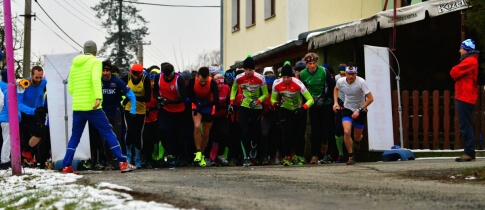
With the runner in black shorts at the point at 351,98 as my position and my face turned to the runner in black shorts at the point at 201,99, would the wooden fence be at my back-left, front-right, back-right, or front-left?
back-right

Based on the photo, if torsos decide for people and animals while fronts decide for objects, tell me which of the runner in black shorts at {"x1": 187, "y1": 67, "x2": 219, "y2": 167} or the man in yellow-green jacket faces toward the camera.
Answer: the runner in black shorts

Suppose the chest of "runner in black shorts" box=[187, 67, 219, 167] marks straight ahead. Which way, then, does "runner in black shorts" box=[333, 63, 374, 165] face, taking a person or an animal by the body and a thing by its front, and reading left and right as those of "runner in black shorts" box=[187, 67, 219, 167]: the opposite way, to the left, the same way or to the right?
the same way

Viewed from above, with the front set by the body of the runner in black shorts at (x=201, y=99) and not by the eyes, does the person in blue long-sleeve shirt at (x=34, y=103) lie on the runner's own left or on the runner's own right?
on the runner's own right

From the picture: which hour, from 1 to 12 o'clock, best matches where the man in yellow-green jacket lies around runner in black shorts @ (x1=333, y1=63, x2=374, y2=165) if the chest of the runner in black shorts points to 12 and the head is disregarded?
The man in yellow-green jacket is roughly at 2 o'clock from the runner in black shorts.

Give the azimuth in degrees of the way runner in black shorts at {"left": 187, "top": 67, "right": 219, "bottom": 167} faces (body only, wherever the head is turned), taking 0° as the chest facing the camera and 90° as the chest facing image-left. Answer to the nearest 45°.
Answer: approximately 0°

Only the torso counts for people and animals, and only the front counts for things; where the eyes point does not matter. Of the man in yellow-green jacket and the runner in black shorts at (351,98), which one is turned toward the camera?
the runner in black shorts

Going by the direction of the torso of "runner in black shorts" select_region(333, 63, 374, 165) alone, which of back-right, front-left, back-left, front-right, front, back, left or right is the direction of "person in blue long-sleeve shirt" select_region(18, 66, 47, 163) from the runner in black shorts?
right

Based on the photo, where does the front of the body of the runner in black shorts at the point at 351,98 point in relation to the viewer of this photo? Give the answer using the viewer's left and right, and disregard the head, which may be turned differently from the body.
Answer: facing the viewer

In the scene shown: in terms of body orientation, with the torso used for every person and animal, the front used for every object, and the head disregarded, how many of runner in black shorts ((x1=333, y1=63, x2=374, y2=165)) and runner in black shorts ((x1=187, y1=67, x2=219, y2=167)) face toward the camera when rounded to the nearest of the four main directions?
2

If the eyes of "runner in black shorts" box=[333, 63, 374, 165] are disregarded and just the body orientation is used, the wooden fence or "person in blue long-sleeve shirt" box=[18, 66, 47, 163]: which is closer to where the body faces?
the person in blue long-sleeve shirt
